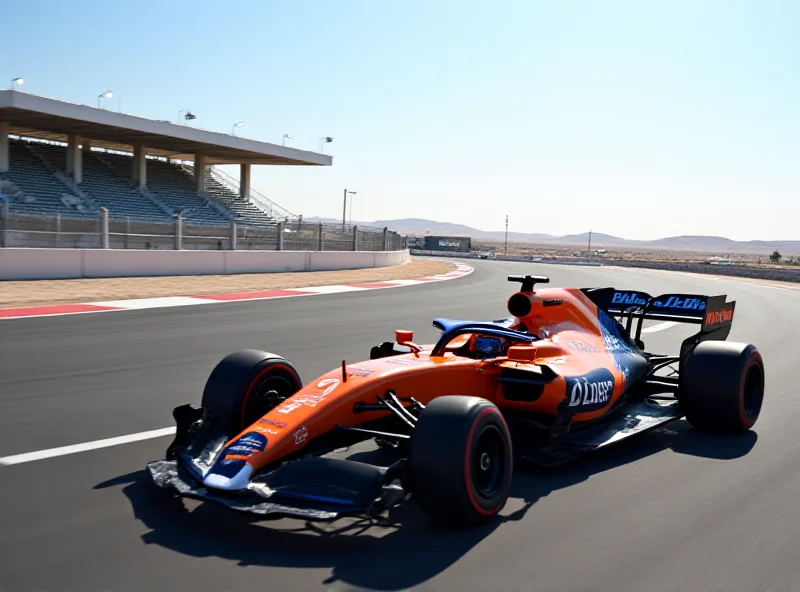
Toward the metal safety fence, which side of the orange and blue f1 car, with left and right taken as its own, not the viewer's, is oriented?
right

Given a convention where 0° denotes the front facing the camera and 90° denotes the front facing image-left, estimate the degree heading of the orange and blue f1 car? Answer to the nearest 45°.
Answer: approximately 45°
